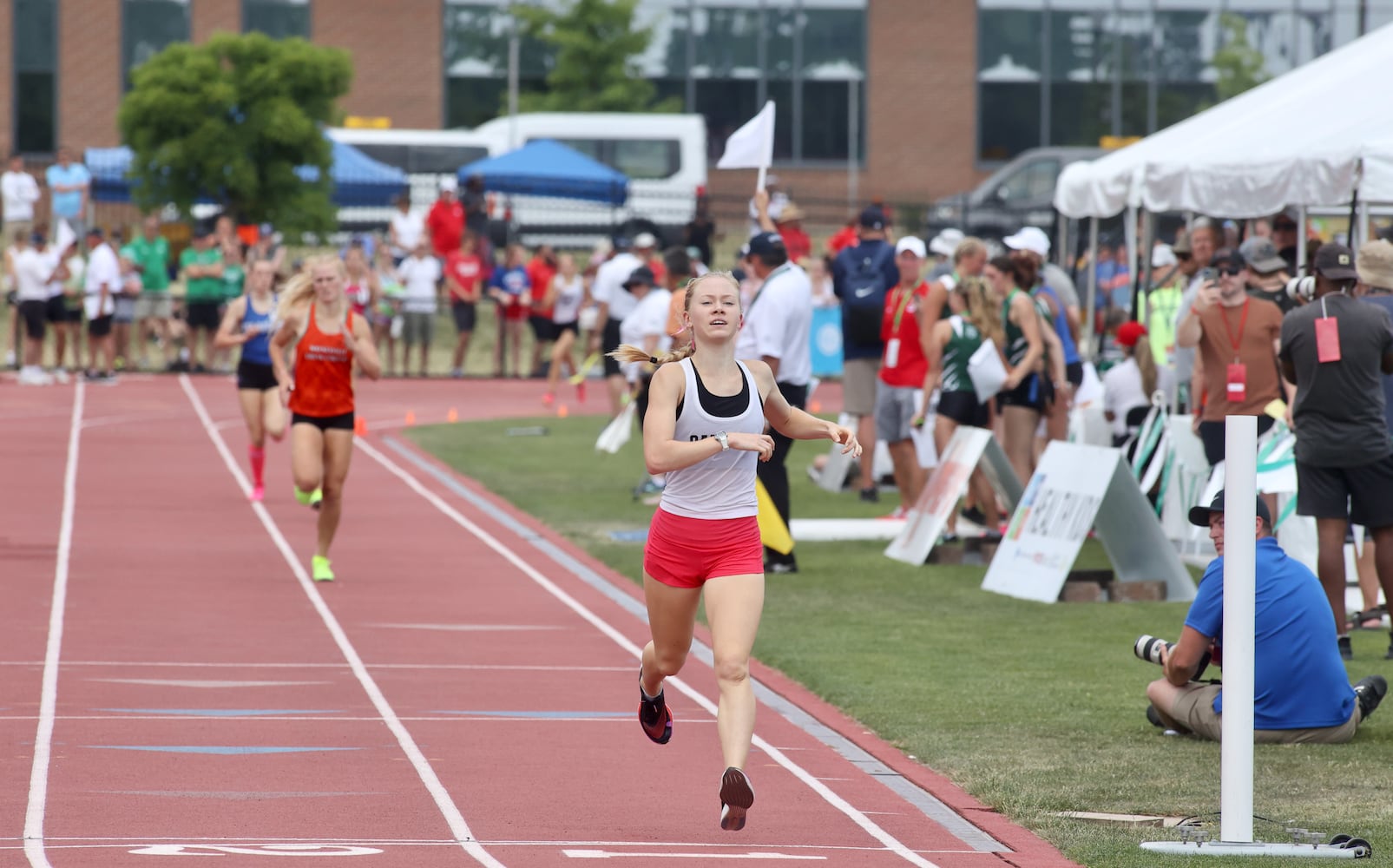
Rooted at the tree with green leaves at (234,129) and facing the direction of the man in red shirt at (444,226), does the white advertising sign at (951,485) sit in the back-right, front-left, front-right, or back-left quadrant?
front-right

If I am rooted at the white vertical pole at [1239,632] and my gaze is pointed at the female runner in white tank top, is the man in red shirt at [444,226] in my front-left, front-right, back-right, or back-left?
front-right

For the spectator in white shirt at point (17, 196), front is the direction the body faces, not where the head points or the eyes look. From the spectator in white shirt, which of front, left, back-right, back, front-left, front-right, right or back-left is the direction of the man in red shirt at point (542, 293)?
front-left

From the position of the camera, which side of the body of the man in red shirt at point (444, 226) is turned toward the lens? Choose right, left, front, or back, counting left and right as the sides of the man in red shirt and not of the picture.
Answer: front

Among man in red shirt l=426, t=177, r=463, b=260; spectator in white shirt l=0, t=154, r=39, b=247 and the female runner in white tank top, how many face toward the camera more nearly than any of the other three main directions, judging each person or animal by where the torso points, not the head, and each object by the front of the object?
3

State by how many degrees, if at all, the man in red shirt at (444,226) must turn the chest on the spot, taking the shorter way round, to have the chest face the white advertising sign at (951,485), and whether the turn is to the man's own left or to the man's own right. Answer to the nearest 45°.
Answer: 0° — they already face it

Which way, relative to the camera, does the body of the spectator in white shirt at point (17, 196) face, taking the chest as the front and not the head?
toward the camera

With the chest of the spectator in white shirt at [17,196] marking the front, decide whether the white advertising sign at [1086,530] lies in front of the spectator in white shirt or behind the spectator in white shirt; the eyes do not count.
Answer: in front

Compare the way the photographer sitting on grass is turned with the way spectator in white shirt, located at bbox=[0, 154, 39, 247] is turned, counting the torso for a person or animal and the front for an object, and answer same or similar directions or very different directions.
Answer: very different directions

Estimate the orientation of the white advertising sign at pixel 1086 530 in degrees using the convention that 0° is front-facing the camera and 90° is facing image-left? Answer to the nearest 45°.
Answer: approximately 45°

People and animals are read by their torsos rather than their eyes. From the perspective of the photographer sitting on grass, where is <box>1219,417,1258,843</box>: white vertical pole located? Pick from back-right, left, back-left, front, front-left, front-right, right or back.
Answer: back-left

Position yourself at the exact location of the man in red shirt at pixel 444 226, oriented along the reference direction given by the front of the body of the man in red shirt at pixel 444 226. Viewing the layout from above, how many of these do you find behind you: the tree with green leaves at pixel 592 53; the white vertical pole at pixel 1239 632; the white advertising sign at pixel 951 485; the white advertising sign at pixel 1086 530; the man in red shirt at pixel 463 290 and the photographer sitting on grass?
1
